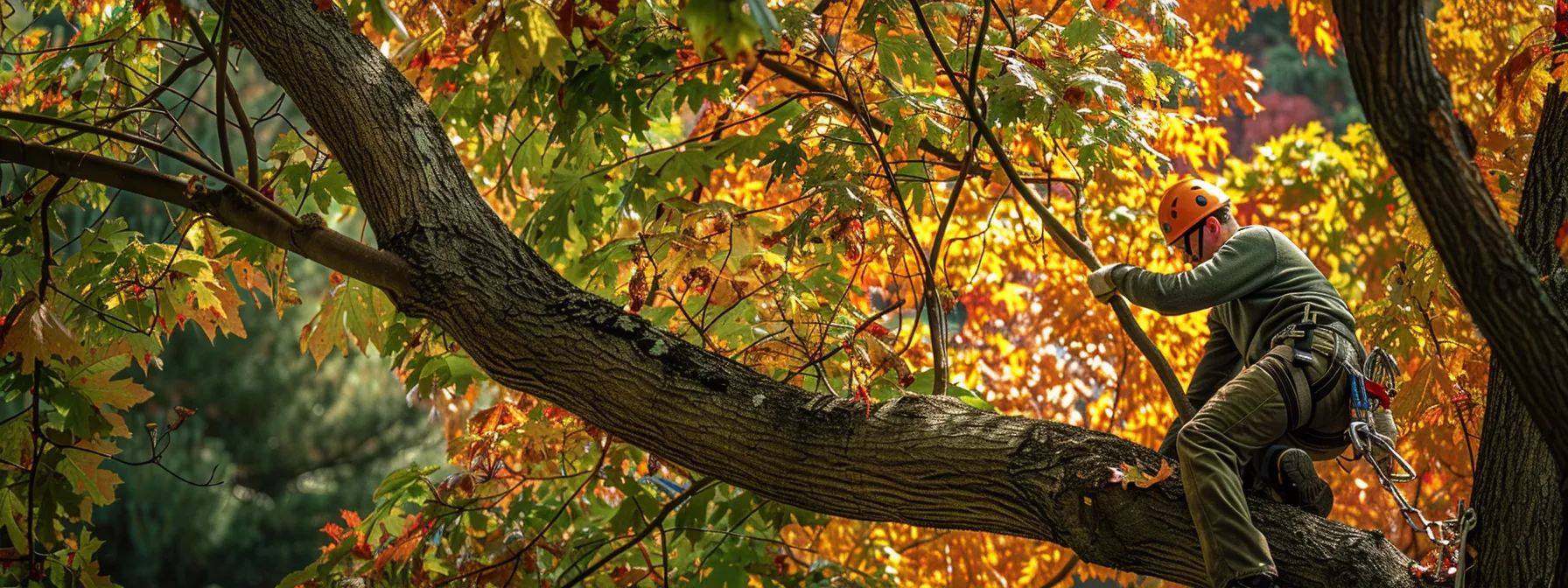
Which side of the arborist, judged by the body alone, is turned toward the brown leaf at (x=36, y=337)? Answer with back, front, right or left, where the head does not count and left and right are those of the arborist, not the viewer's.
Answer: front

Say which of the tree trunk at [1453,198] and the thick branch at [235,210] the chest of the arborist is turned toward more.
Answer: the thick branch

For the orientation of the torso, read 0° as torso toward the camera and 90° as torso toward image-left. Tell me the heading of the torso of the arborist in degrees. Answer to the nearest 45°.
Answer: approximately 90°

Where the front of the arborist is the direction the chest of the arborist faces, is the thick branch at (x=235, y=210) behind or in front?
in front
